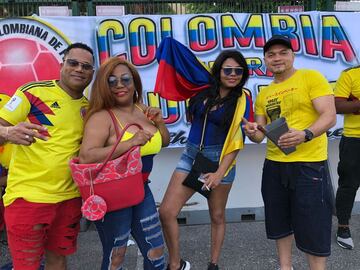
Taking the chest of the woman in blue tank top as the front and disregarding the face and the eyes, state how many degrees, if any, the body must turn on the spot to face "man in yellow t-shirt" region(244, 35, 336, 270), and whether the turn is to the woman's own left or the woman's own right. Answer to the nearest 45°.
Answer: approximately 45° to the woman's own left

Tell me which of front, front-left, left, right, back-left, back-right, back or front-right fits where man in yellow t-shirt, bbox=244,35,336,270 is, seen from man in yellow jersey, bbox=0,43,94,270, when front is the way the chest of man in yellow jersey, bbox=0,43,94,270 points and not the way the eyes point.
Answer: front-left

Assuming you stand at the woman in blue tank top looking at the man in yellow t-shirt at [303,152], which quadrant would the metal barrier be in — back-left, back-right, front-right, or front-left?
back-left

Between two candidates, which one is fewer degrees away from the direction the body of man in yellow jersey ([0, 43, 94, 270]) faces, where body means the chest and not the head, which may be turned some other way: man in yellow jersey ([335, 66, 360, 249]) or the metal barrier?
the man in yellow jersey

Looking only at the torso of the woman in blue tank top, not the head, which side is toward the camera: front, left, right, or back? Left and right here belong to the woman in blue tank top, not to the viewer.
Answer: front

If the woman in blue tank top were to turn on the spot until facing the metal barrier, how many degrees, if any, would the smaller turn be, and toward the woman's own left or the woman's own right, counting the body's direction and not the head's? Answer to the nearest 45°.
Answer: approximately 180°

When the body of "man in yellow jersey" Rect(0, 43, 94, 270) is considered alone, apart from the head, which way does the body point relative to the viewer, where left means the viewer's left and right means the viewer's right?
facing the viewer and to the right of the viewer

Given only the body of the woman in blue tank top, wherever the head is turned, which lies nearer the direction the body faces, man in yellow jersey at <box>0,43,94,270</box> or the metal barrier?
the man in yellow jersey

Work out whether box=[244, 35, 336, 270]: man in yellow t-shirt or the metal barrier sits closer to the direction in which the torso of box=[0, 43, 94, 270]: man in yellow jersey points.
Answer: the man in yellow t-shirt

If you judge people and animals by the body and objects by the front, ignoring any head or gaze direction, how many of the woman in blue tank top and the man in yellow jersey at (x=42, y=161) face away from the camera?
0
